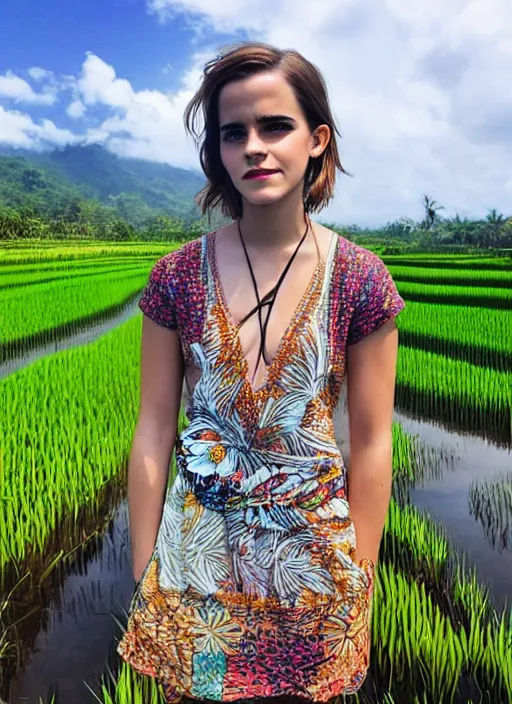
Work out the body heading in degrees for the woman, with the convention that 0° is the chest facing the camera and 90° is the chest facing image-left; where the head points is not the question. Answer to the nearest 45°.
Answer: approximately 0°
